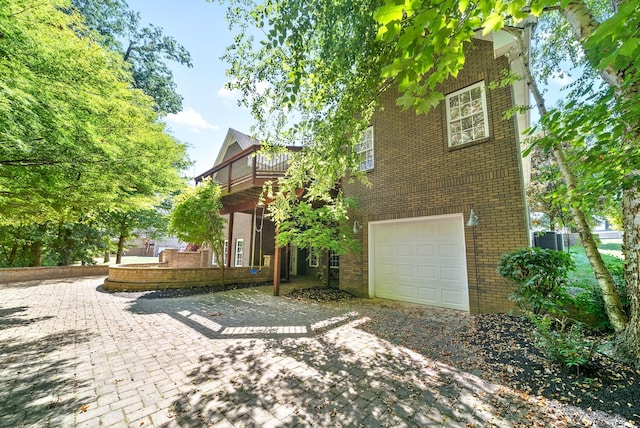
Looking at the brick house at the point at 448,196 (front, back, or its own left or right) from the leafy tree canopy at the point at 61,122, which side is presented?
front

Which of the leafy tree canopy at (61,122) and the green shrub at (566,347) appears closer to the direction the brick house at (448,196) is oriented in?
the leafy tree canopy

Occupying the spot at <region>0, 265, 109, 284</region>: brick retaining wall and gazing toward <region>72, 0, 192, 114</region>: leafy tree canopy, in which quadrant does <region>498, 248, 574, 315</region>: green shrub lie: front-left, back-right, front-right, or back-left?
back-right

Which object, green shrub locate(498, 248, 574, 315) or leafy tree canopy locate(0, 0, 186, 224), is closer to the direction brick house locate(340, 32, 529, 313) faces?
the leafy tree canopy

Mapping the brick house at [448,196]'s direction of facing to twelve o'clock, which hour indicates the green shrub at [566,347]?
The green shrub is roughly at 10 o'clock from the brick house.

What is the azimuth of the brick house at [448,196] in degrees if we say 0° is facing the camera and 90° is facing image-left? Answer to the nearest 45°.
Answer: approximately 45°

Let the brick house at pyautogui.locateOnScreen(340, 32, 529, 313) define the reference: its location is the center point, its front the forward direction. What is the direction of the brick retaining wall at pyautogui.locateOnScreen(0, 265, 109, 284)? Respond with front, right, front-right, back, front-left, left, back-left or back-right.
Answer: front-right

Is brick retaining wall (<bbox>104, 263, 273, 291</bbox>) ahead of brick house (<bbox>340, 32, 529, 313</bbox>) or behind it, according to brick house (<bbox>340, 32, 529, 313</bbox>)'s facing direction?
ahead

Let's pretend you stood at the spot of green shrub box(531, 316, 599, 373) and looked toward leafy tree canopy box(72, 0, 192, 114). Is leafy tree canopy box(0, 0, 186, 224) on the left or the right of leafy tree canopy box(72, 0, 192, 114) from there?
left
